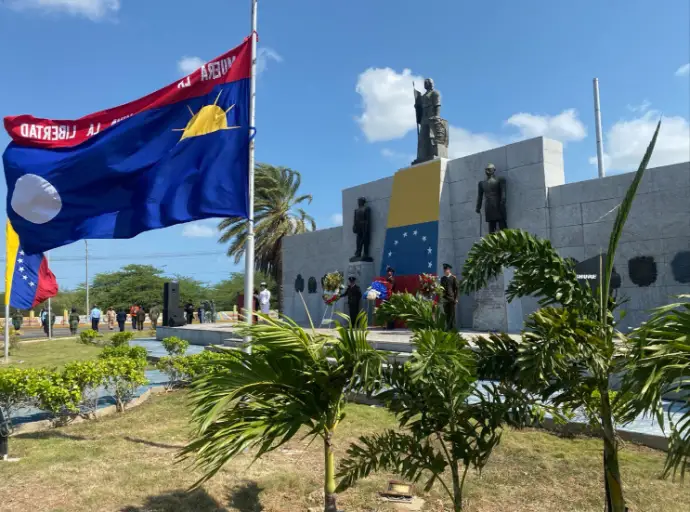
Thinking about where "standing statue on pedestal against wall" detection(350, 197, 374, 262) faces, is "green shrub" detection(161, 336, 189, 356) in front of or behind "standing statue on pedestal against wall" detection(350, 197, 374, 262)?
in front

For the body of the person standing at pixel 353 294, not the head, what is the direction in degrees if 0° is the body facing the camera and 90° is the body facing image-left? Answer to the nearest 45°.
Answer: approximately 45°

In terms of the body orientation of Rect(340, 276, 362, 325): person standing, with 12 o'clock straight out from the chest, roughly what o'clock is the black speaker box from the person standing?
The black speaker box is roughly at 3 o'clock from the person standing.

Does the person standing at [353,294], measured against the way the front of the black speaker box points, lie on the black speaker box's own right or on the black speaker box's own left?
on the black speaker box's own left

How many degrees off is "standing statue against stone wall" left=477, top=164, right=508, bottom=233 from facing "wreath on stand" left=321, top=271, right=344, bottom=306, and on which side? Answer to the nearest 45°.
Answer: approximately 90° to its right

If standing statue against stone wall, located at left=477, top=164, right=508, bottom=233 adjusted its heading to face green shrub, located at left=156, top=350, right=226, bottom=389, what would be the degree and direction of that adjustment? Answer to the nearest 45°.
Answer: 0° — it already faces it

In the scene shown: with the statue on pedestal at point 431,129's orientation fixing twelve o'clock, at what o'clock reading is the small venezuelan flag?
The small venezuelan flag is roughly at 1 o'clock from the statue on pedestal.

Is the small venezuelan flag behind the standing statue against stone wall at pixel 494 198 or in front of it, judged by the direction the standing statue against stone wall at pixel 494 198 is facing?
in front
